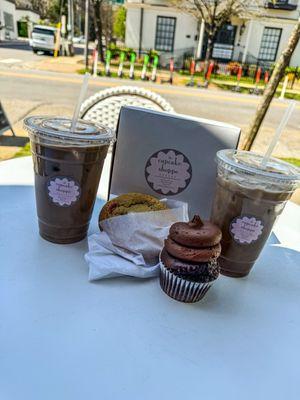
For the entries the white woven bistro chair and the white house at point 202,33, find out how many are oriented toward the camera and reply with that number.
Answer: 2

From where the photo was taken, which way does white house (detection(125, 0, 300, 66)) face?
toward the camera

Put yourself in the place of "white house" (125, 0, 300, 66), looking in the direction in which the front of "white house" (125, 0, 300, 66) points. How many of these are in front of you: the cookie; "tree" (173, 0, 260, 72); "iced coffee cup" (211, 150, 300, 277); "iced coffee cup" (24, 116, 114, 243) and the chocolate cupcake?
5

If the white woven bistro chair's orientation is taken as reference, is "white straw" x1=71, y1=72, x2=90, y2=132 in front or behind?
in front

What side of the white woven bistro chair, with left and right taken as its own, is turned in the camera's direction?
front

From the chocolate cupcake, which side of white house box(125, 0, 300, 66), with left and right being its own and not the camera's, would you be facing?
front

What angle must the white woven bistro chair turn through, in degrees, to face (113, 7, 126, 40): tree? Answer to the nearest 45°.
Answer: approximately 180°

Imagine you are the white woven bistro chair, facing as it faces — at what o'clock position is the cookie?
The cookie is roughly at 12 o'clock from the white woven bistro chair.

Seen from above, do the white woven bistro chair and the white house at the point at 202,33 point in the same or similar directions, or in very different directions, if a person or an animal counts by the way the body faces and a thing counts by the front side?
same or similar directions

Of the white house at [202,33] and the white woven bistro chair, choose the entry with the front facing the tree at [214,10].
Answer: the white house

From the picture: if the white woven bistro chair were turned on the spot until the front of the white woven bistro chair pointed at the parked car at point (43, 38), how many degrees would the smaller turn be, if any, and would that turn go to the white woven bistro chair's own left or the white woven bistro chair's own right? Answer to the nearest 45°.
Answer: approximately 180°

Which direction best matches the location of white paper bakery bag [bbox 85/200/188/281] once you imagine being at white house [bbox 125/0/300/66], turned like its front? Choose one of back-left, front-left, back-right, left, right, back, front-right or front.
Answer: front

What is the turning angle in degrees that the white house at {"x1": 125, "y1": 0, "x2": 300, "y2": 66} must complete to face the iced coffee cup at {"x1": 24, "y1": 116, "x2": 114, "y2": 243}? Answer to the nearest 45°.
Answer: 0° — it already faces it

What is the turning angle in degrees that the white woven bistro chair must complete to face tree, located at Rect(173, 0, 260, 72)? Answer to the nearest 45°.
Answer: approximately 180°

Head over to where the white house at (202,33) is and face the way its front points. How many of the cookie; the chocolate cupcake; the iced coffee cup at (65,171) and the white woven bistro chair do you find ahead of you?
4

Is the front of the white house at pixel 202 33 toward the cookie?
yes
